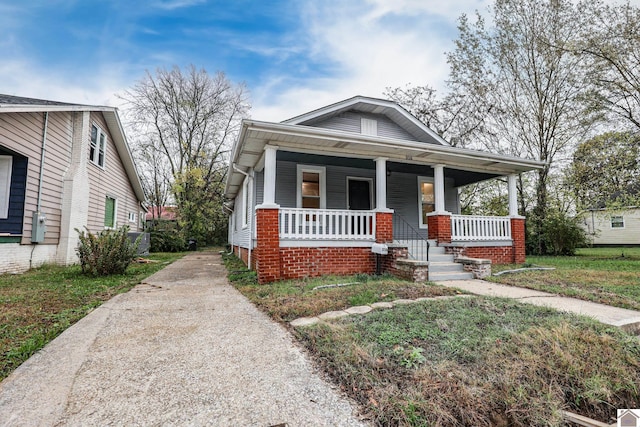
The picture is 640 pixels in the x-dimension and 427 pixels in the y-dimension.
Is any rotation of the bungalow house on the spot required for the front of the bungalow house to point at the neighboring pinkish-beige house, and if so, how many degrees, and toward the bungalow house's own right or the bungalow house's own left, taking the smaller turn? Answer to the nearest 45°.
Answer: approximately 135° to the bungalow house's own right

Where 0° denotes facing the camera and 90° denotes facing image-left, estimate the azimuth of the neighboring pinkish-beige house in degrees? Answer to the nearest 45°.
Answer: approximately 45°

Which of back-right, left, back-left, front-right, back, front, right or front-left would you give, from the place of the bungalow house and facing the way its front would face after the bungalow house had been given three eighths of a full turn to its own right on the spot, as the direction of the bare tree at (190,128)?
front-right

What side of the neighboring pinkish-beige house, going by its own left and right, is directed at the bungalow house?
left

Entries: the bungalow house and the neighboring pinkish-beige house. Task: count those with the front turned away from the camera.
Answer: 0

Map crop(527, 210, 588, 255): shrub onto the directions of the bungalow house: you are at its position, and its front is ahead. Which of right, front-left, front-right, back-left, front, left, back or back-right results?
left

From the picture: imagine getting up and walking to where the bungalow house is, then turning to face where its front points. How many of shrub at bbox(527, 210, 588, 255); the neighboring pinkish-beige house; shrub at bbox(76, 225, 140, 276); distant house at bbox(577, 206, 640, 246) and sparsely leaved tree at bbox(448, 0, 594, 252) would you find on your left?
3

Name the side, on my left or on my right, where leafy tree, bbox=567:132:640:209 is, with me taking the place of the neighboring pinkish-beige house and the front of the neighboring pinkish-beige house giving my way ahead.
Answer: on my left

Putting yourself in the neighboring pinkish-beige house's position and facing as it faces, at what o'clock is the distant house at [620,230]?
The distant house is roughly at 8 o'clock from the neighboring pinkish-beige house.

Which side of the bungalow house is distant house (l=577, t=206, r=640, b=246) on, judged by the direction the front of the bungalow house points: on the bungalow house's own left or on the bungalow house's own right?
on the bungalow house's own left

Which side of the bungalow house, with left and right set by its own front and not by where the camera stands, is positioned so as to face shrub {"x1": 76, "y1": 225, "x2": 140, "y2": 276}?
right

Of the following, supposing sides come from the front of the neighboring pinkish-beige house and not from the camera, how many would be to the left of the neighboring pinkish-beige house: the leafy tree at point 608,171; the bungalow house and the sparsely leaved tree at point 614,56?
3

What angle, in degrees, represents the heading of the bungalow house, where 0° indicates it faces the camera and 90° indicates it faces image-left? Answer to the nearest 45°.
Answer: approximately 315°
